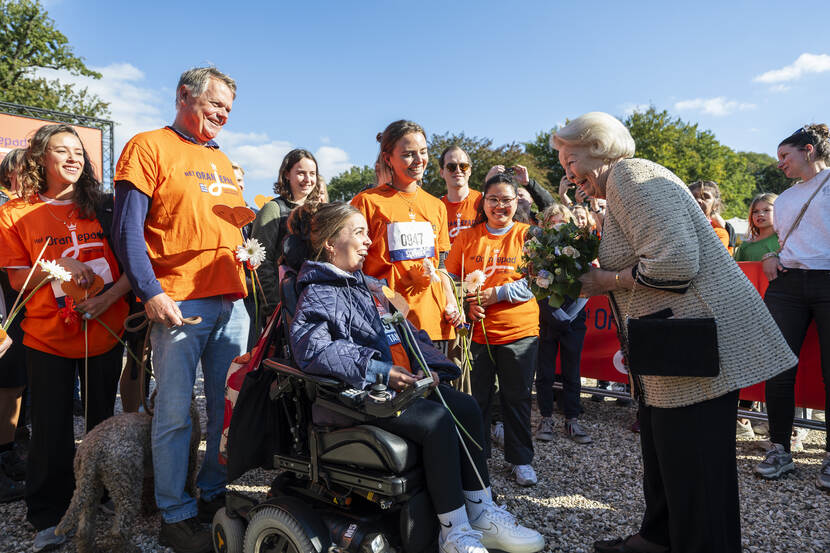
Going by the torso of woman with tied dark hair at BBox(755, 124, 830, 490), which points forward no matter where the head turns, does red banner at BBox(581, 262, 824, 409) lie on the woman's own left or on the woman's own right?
on the woman's own right

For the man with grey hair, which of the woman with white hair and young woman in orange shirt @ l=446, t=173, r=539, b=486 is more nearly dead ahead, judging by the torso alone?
the woman with white hair

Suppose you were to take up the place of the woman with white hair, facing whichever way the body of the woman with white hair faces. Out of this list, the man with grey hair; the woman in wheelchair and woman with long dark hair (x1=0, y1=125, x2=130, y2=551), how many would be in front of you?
3

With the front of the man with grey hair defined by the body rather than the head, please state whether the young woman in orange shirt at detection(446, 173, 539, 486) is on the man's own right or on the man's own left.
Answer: on the man's own left

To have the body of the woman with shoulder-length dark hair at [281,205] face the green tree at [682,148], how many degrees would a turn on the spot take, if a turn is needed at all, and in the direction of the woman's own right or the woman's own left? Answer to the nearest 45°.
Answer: approximately 90° to the woman's own left

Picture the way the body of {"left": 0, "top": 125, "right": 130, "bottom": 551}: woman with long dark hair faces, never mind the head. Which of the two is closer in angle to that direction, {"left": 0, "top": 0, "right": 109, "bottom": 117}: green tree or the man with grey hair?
the man with grey hair

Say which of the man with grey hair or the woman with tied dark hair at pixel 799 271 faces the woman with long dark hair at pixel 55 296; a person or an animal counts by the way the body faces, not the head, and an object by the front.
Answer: the woman with tied dark hair at pixel 799 271

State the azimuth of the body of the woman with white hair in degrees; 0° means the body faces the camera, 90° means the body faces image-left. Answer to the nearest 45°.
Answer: approximately 90°

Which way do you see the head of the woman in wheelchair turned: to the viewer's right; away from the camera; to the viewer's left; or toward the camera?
to the viewer's right

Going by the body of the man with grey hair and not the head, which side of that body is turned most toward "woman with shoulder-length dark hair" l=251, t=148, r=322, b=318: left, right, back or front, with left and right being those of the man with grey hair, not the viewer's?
left
